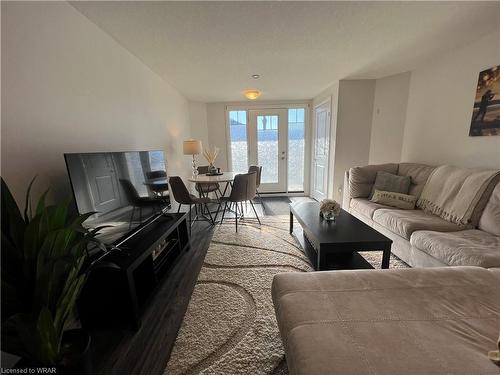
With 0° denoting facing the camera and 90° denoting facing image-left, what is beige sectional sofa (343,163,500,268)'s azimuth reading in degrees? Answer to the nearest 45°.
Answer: approximately 45°

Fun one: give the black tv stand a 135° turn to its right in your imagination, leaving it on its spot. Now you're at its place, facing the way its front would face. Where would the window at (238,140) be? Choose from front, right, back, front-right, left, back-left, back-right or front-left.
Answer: back-right

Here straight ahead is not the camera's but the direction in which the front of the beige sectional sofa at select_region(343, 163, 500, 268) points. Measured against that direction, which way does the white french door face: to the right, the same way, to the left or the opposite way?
to the left

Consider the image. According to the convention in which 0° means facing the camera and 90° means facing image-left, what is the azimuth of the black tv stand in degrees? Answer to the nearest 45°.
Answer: approximately 315°

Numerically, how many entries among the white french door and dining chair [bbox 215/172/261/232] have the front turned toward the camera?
1

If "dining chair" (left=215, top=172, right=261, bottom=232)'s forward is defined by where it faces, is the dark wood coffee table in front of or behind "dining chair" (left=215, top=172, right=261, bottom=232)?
behind

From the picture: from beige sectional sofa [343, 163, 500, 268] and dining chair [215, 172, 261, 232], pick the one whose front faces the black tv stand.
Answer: the beige sectional sofa

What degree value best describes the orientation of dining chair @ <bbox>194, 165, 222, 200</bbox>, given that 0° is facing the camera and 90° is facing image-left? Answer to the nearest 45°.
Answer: approximately 315°

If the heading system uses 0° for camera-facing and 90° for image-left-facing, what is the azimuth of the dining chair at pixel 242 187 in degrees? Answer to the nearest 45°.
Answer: approximately 135°

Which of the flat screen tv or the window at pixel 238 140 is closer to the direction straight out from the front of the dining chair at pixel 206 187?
the flat screen tv
